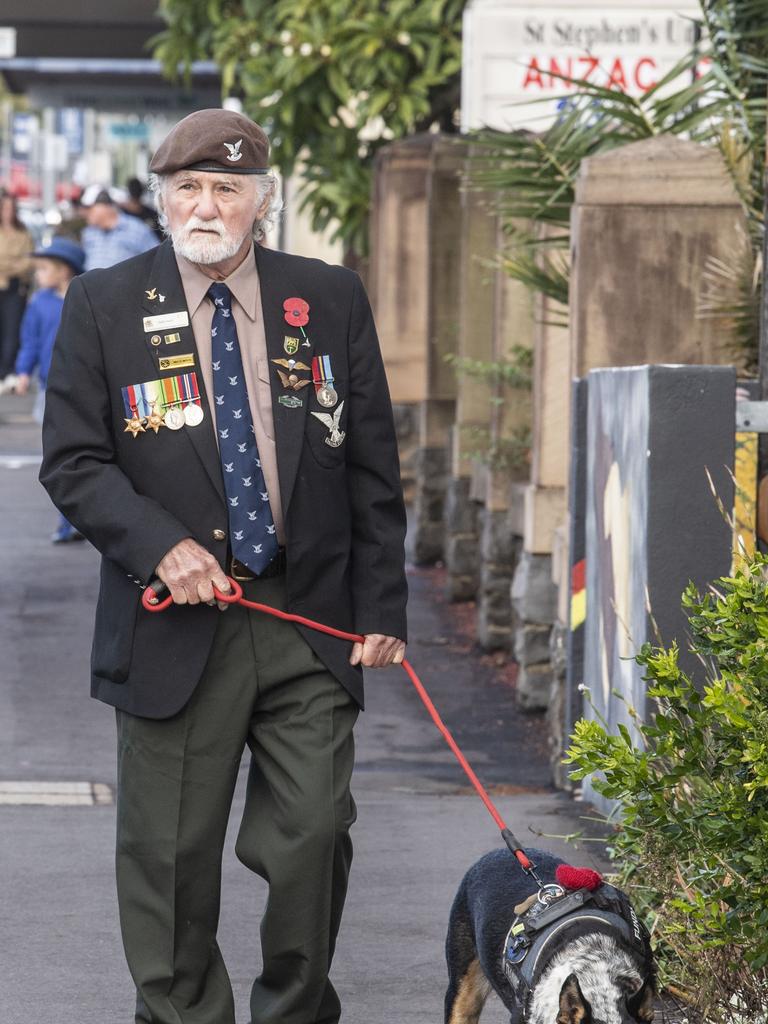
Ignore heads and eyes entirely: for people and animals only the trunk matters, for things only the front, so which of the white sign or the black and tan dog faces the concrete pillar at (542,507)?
the white sign

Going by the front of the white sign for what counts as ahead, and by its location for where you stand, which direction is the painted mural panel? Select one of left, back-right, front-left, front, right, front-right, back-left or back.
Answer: front

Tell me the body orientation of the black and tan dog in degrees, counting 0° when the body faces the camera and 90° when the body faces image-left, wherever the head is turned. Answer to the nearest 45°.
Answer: approximately 315°

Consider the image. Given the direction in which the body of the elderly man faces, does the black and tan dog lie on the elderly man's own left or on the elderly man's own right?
on the elderly man's own left

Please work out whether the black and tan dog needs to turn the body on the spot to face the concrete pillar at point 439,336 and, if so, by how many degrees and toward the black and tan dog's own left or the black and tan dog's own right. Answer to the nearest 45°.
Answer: approximately 135° to the black and tan dog's own left

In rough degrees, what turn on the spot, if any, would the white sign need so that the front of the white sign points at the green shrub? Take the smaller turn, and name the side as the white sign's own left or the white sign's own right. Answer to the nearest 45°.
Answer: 0° — it already faces it

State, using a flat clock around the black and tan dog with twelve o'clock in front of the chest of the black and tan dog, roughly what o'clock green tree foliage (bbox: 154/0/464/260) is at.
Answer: The green tree foliage is roughly at 7 o'clock from the black and tan dog.

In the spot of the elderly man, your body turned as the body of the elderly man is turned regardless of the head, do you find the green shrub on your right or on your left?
on your left

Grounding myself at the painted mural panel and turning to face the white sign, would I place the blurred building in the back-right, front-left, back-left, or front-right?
front-left

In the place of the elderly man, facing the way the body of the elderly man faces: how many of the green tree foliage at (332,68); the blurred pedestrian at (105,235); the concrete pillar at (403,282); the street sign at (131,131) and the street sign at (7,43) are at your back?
5

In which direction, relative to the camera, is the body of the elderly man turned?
toward the camera

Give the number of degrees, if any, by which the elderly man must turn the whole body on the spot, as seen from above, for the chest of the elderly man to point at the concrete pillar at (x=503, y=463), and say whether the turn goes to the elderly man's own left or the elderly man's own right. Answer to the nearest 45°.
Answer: approximately 180°

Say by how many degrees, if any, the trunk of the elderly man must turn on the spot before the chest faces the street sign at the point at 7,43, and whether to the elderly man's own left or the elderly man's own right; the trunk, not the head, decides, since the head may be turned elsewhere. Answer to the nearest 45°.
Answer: approximately 180°

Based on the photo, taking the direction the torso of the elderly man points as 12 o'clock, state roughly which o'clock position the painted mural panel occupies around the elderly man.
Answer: The painted mural panel is roughly at 7 o'clock from the elderly man.

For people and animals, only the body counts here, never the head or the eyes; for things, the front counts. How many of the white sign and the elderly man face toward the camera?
2

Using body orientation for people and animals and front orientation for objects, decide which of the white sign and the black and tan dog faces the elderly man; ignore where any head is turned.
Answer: the white sign
